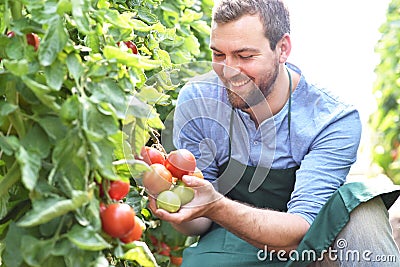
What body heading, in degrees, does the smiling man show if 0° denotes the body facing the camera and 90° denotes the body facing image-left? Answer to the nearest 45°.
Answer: approximately 45°

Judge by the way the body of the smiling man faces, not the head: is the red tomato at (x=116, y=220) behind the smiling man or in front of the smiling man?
in front
